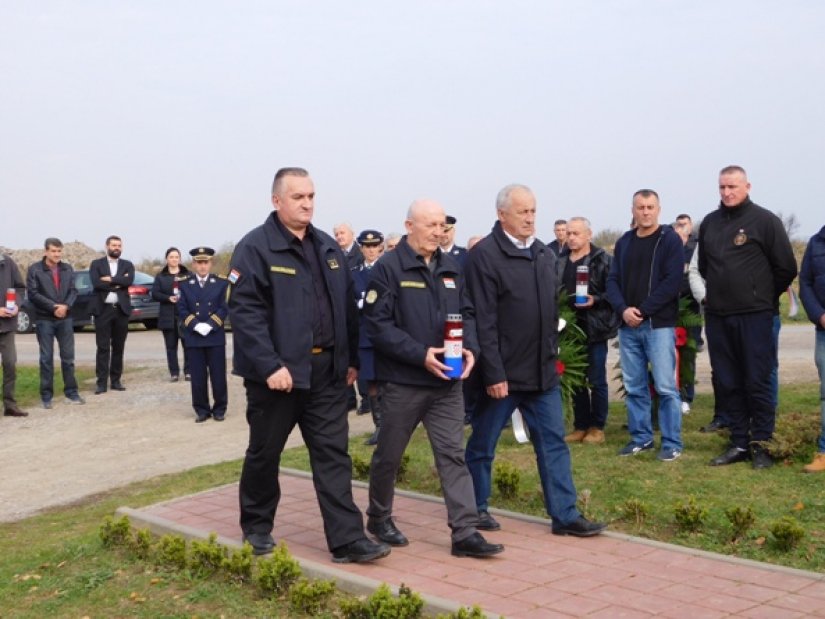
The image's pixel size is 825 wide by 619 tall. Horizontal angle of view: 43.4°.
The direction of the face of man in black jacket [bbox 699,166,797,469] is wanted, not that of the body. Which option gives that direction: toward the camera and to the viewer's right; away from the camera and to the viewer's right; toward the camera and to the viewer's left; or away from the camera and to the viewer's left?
toward the camera and to the viewer's left

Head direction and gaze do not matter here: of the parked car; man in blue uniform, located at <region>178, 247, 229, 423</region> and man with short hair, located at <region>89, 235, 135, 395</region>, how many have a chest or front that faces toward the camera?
2

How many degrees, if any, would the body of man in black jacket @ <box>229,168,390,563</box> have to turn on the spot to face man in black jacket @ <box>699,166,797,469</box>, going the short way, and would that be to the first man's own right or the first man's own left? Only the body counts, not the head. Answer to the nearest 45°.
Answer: approximately 90° to the first man's own left

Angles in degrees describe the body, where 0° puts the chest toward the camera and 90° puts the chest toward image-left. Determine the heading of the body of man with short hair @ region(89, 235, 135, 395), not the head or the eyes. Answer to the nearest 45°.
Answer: approximately 0°

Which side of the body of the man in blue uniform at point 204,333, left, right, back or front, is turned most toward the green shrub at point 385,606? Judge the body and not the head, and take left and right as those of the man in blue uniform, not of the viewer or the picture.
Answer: front

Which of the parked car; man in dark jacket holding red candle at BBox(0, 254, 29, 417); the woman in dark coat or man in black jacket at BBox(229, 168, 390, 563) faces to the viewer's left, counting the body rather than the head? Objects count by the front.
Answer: the parked car

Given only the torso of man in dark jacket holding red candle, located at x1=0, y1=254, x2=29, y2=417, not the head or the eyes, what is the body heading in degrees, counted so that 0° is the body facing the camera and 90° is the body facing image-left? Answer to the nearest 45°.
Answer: approximately 315°

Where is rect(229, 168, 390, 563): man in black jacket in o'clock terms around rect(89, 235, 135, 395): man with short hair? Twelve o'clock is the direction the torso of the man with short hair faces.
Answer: The man in black jacket is roughly at 12 o'clock from the man with short hair.

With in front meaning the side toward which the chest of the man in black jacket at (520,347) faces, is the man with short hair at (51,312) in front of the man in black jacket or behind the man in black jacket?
behind

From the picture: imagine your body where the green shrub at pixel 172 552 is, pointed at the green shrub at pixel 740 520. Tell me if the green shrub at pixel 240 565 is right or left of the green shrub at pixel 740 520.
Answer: right

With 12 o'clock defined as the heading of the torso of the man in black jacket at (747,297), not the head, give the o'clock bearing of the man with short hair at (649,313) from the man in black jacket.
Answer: The man with short hair is roughly at 2 o'clock from the man in black jacket.

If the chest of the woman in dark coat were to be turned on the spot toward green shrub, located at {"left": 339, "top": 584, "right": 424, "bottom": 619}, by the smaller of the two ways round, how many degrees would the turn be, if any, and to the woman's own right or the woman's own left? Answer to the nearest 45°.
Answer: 0° — they already face it
